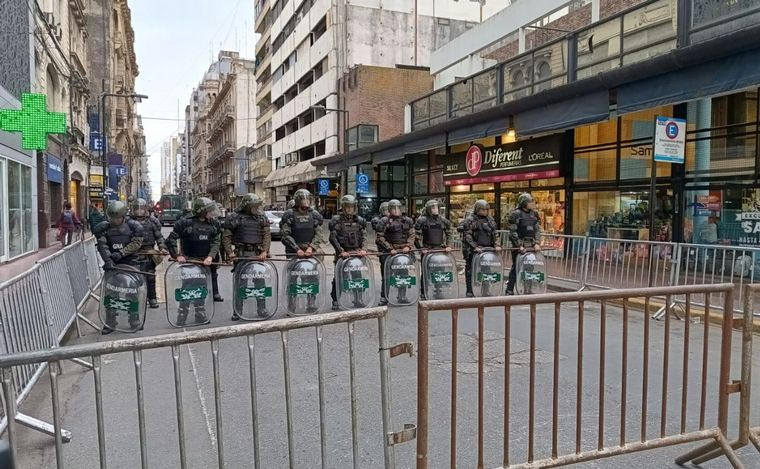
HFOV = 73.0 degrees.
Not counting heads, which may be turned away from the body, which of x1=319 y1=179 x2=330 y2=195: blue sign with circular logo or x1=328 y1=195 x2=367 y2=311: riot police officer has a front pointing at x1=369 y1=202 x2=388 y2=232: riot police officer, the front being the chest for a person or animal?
the blue sign with circular logo

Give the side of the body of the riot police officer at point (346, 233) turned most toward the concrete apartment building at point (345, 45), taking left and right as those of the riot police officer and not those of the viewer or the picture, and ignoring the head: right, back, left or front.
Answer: back

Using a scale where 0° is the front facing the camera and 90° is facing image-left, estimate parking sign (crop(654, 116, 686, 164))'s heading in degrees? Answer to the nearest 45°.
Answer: approximately 0°

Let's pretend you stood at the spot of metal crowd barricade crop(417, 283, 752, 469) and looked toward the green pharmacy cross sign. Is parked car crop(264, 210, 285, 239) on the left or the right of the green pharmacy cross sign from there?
right

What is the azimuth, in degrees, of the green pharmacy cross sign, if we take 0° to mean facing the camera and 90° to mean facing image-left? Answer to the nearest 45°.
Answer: approximately 0°

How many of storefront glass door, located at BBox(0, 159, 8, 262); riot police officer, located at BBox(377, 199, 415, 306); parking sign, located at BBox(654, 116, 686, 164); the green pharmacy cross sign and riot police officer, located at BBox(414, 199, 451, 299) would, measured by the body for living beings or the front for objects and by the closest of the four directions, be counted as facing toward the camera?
4

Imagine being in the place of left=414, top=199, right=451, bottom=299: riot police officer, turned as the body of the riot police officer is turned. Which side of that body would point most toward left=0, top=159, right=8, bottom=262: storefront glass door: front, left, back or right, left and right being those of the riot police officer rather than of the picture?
right

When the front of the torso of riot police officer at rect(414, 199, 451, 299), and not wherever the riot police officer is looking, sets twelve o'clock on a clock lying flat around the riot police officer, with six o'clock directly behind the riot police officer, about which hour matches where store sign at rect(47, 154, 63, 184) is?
The store sign is roughly at 4 o'clock from the riot police officer.

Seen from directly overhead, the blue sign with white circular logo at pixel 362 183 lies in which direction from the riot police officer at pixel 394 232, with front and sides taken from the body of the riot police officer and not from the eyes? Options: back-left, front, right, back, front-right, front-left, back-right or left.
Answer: back
